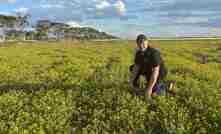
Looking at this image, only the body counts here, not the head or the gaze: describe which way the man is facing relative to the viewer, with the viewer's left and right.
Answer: facing the viewer and to the left of the viewer
